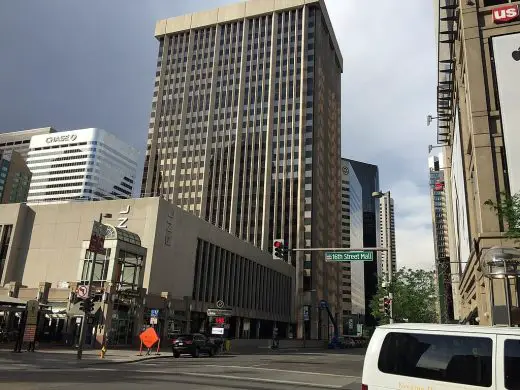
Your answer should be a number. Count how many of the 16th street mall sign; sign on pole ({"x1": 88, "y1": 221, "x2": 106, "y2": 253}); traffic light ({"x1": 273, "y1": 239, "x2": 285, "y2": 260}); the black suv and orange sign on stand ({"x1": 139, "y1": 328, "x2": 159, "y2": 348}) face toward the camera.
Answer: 4

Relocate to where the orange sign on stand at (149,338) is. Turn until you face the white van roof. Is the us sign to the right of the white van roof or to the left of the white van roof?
left

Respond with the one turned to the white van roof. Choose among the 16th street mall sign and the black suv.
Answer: the 16th street mall sign

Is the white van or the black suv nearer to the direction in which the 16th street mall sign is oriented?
the white van

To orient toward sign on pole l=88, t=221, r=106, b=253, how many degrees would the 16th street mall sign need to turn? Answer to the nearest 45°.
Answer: approximately 90° to its right

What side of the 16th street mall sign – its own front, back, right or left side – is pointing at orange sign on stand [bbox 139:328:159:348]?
right

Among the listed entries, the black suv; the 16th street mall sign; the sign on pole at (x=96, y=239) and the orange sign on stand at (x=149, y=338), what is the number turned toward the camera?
3
